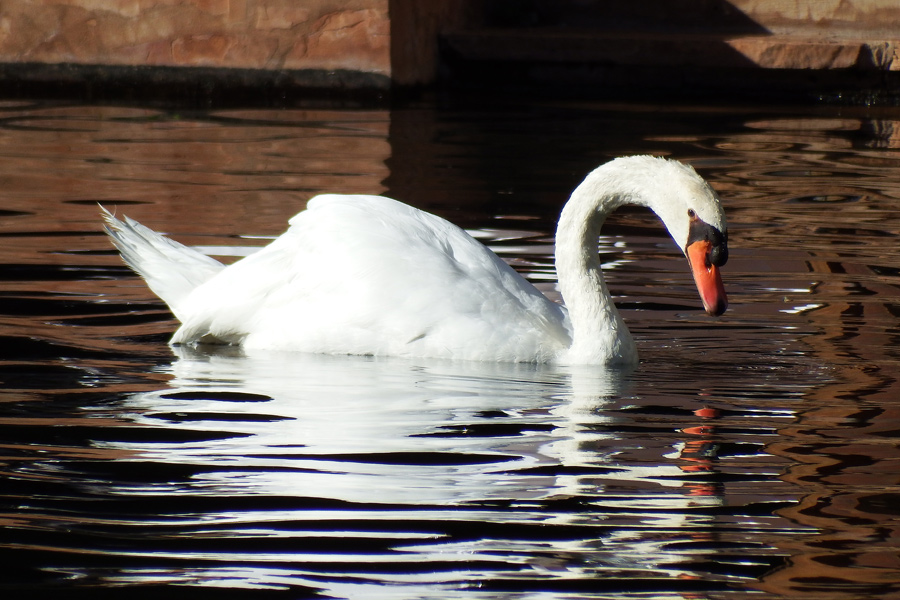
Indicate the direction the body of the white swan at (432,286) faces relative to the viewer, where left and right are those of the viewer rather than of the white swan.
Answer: facing to the right of the viewer
